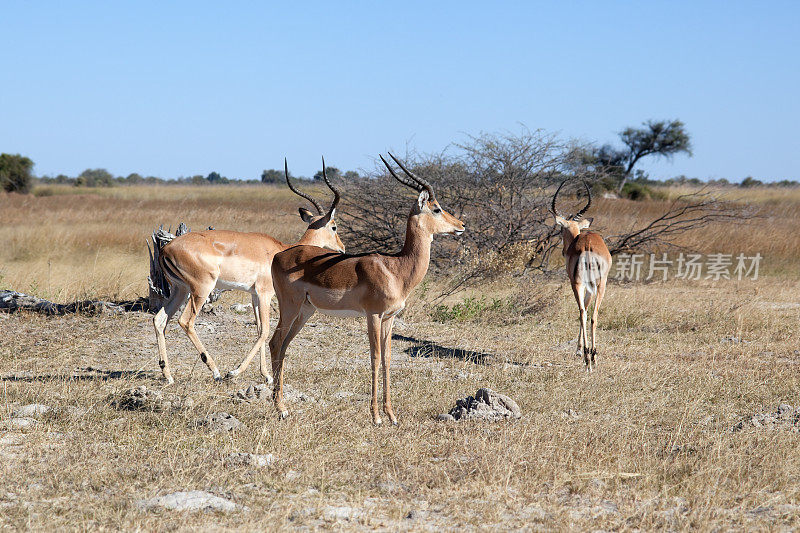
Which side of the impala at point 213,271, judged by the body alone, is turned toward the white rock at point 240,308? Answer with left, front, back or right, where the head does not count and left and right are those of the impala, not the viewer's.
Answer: left

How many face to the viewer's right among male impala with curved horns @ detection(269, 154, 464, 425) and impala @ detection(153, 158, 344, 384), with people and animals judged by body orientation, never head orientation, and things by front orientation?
2

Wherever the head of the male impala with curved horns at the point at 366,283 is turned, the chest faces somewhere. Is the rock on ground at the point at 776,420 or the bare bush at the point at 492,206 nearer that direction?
the rock on ground

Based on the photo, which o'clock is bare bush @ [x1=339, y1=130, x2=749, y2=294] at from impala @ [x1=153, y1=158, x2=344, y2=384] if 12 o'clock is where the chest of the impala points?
The bare bush is roughly at 10 o'clock from the impala.

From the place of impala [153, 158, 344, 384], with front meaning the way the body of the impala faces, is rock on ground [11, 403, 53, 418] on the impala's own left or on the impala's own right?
on the impala's own right

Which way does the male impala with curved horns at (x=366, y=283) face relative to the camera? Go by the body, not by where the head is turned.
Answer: to the viewer's right

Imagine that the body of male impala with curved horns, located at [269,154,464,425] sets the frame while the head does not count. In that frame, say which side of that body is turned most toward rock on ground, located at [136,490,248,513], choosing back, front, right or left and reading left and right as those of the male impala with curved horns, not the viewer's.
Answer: right

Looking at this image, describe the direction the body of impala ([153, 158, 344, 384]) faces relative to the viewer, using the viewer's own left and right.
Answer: facing to the right of the viewer

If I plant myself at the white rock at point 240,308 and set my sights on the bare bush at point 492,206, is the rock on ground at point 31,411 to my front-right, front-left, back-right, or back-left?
back-right

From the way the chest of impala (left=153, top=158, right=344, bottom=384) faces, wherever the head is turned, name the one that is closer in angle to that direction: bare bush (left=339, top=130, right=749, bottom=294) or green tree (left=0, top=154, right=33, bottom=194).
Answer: the bare bush

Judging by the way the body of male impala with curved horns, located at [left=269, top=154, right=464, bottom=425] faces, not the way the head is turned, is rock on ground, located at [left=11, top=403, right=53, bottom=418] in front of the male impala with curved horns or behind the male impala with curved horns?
behind
